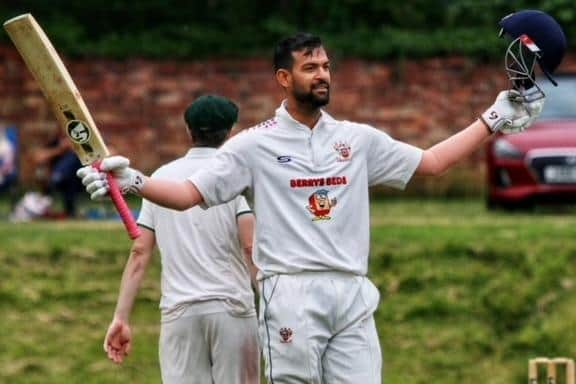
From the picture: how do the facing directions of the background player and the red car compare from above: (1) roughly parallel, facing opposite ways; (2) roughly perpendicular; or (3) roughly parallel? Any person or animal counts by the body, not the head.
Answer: roughly parallel, facing opposite ways

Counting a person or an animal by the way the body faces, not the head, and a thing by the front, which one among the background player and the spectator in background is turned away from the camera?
the background player

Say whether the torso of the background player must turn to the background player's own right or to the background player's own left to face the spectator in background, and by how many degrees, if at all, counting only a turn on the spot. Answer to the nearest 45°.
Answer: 0° — they already face them

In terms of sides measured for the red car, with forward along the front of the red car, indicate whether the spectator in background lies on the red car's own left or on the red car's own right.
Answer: on the red car's own right

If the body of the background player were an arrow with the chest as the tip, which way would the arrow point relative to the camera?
away from the camera

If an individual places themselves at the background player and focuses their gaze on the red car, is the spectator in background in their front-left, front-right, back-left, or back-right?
front-left

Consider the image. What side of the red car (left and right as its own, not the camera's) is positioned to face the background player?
front

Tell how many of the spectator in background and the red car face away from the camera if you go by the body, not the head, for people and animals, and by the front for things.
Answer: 0

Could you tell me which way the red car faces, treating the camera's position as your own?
facing the viewer

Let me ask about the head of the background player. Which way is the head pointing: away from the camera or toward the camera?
away from the camera

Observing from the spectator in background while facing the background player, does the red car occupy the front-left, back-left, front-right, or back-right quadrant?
front-left
